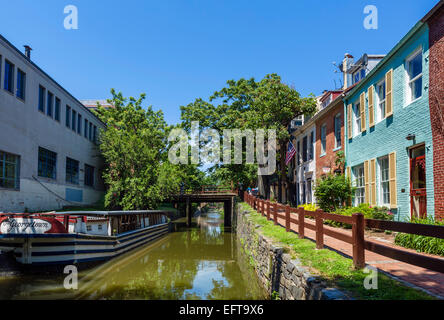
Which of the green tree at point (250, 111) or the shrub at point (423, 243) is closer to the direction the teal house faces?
the shrub

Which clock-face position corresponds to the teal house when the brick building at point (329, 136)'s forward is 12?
The teal house is roughly at 10 o'clock from the brick building.

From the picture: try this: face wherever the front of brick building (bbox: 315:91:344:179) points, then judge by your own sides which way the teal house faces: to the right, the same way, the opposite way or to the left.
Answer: the same way

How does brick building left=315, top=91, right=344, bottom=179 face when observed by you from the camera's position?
facing the viewer and to the left of the viewer

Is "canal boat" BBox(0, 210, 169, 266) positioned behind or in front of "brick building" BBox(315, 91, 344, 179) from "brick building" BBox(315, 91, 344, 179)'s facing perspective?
in front

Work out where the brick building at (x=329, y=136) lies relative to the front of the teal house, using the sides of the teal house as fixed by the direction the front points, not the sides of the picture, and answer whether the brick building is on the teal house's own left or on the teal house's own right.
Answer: on the teal house's own right

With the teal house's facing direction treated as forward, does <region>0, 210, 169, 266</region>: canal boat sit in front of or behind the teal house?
in front
